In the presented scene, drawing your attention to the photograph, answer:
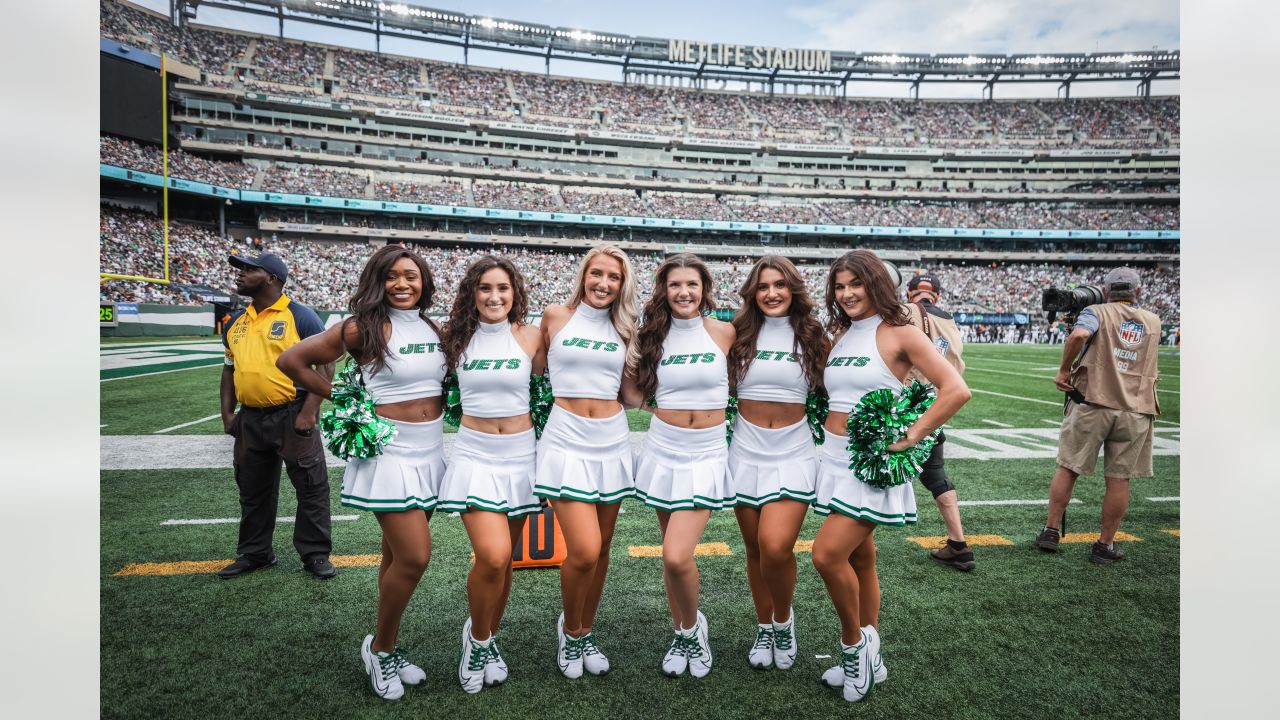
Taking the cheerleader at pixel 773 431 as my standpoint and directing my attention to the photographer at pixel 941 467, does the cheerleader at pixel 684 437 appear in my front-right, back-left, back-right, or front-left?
back-left

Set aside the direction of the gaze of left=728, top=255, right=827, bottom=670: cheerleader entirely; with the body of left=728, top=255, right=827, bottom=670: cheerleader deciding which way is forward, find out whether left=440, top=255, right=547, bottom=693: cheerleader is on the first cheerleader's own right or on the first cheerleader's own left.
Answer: on the first cheerleader's own right

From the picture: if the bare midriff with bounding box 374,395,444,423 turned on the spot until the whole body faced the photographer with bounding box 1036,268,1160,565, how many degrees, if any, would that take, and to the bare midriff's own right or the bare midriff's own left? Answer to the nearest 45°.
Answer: approximately 45° to the bare midriff's own left

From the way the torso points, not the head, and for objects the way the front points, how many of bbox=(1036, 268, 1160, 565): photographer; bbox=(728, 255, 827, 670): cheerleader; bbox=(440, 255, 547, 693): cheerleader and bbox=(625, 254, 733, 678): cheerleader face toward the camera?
3

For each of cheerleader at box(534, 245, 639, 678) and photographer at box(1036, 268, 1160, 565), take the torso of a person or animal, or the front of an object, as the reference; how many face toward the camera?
1

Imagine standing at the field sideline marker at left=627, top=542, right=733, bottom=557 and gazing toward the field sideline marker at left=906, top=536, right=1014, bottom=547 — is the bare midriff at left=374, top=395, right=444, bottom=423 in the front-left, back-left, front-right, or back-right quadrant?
back-right

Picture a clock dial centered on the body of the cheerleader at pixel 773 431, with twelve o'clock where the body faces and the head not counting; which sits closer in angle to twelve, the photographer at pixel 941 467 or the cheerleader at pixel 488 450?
the cheerleader

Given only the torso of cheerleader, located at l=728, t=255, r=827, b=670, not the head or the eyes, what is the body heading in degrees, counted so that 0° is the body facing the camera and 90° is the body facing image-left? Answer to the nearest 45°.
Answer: approximately 0°

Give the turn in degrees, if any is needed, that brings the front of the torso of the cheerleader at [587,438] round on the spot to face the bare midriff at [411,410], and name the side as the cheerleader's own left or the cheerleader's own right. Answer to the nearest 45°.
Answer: approximately 90° to the cheerleader's own right

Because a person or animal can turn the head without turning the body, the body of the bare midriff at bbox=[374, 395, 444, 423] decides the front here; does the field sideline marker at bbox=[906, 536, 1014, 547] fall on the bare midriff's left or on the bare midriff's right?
on the bare midriff's left

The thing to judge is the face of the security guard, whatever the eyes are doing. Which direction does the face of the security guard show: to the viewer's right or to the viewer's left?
to the viewer's left
